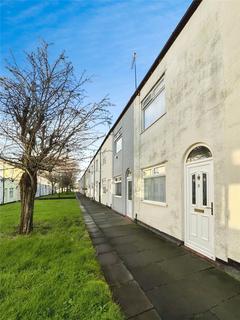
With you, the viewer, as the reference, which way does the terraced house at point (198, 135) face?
facing the viewer and to the left of the viewer
